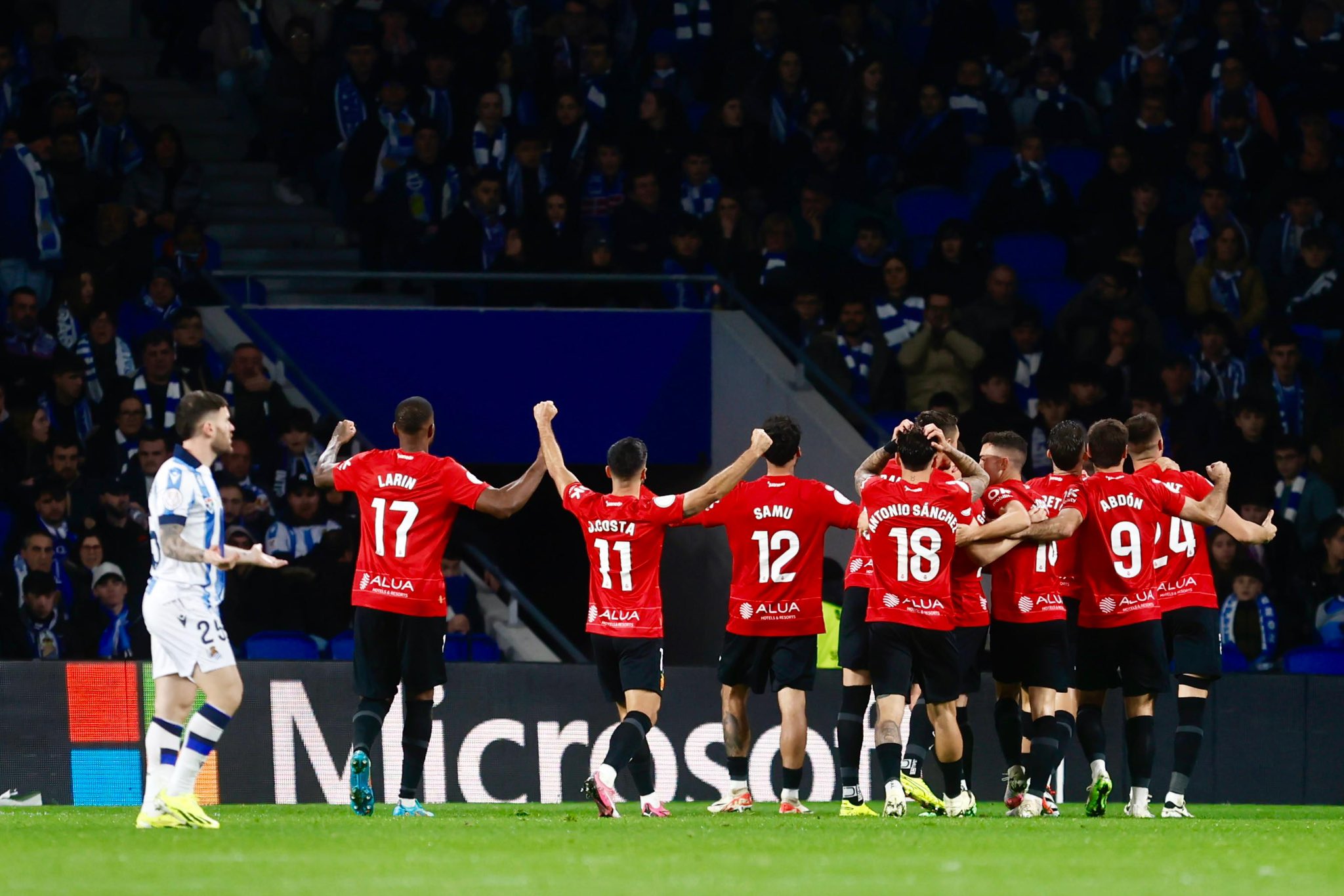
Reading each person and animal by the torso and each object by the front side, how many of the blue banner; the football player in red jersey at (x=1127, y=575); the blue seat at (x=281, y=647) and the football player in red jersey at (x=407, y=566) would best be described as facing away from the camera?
2

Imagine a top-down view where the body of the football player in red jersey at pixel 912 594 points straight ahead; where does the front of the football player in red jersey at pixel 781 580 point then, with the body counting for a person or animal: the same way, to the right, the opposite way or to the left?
the same way

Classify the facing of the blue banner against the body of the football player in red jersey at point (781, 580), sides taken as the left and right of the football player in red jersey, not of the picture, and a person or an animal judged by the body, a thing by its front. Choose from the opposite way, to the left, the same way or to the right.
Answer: the opposite way

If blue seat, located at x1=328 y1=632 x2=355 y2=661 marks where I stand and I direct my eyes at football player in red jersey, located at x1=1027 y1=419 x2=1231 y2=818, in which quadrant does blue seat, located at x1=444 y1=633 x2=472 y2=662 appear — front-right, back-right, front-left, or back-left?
front-left

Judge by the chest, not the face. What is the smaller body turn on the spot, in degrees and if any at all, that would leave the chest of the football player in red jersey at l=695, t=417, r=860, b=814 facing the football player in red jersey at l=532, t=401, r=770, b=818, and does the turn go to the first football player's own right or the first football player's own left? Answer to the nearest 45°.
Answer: approximately 135° to the first football player's own left

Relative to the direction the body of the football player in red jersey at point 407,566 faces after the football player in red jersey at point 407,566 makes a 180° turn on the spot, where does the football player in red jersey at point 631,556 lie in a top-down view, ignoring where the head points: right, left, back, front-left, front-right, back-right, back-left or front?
left

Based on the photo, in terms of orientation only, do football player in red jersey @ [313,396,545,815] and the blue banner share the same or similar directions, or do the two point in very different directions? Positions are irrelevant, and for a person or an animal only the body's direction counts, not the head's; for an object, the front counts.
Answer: very different directions

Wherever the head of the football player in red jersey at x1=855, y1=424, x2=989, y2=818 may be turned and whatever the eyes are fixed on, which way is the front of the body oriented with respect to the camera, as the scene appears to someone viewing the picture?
away from the camera

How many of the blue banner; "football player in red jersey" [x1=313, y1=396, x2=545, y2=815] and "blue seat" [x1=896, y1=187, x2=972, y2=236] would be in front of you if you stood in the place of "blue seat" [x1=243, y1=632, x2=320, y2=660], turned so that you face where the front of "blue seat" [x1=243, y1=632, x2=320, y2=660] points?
1

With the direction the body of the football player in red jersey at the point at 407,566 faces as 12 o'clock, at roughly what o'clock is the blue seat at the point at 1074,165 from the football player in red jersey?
The blue seat is roughly at 1 o'clock from the football player in red jersey.

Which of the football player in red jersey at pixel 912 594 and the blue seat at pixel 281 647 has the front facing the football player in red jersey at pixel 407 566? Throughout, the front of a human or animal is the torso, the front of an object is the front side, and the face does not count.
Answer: the blue seat

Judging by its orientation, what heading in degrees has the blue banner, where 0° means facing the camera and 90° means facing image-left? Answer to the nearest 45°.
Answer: approximately 0°

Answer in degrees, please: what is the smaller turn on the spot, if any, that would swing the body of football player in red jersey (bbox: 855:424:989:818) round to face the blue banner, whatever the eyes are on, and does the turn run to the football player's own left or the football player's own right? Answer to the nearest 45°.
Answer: approximately 45° to the football player's own left

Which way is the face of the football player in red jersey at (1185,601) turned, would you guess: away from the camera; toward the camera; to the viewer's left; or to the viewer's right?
away from the camera

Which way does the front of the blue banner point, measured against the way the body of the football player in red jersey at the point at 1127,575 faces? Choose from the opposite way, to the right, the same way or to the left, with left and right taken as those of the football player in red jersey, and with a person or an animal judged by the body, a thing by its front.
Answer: the opposite way

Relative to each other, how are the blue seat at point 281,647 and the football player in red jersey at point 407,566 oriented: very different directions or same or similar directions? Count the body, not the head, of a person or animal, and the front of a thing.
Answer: very different directions

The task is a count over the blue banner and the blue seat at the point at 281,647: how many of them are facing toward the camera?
2

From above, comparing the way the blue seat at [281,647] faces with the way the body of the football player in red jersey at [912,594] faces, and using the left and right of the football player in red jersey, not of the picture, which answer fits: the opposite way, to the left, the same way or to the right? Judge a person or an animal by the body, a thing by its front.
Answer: the opposite way

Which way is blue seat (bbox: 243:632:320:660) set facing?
toward the camera

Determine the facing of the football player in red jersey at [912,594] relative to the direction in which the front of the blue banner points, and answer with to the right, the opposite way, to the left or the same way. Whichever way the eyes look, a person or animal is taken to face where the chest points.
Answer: the opposite way

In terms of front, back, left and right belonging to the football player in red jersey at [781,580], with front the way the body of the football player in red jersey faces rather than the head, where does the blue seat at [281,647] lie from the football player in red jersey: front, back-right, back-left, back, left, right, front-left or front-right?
front-left

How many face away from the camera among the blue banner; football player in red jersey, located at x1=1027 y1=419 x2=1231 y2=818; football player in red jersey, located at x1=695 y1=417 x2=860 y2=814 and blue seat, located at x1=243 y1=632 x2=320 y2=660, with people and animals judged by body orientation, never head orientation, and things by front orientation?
2

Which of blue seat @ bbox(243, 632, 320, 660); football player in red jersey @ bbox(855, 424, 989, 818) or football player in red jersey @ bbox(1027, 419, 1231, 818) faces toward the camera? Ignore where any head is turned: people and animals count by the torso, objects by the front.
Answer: the blue seat

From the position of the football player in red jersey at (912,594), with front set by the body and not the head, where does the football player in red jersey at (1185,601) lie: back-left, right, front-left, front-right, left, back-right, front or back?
front-right

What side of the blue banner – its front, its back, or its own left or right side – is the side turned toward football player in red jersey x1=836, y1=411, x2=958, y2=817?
front
